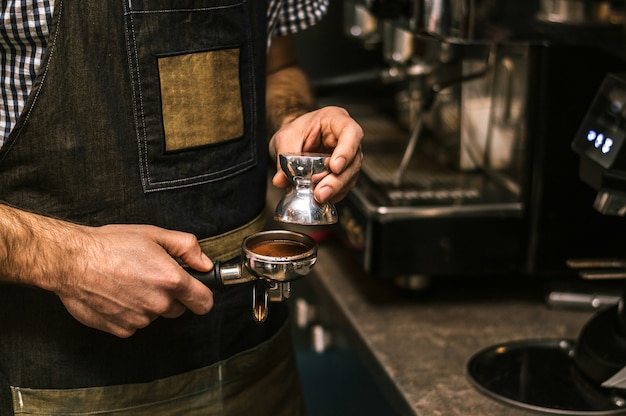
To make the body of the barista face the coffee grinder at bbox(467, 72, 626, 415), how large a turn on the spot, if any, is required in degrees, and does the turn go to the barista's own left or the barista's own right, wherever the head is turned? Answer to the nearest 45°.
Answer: approximately 45° to the barista's own left

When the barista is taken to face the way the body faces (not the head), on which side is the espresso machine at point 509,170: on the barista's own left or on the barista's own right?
on the barista's own left

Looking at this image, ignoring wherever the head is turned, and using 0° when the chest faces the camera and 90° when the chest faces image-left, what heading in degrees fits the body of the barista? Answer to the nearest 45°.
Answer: approximately 315°
